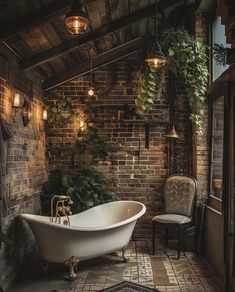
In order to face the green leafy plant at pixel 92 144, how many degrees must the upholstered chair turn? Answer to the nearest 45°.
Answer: approximately 45° to its right

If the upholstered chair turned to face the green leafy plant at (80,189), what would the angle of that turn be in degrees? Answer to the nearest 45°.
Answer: approximately 45° to its right

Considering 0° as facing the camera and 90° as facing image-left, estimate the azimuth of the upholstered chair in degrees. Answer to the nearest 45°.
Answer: approximately 45°

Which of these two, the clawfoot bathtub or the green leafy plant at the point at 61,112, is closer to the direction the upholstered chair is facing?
the clawfoot bathtub

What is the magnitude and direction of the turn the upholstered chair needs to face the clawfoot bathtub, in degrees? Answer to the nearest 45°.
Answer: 0° — it already faces it
